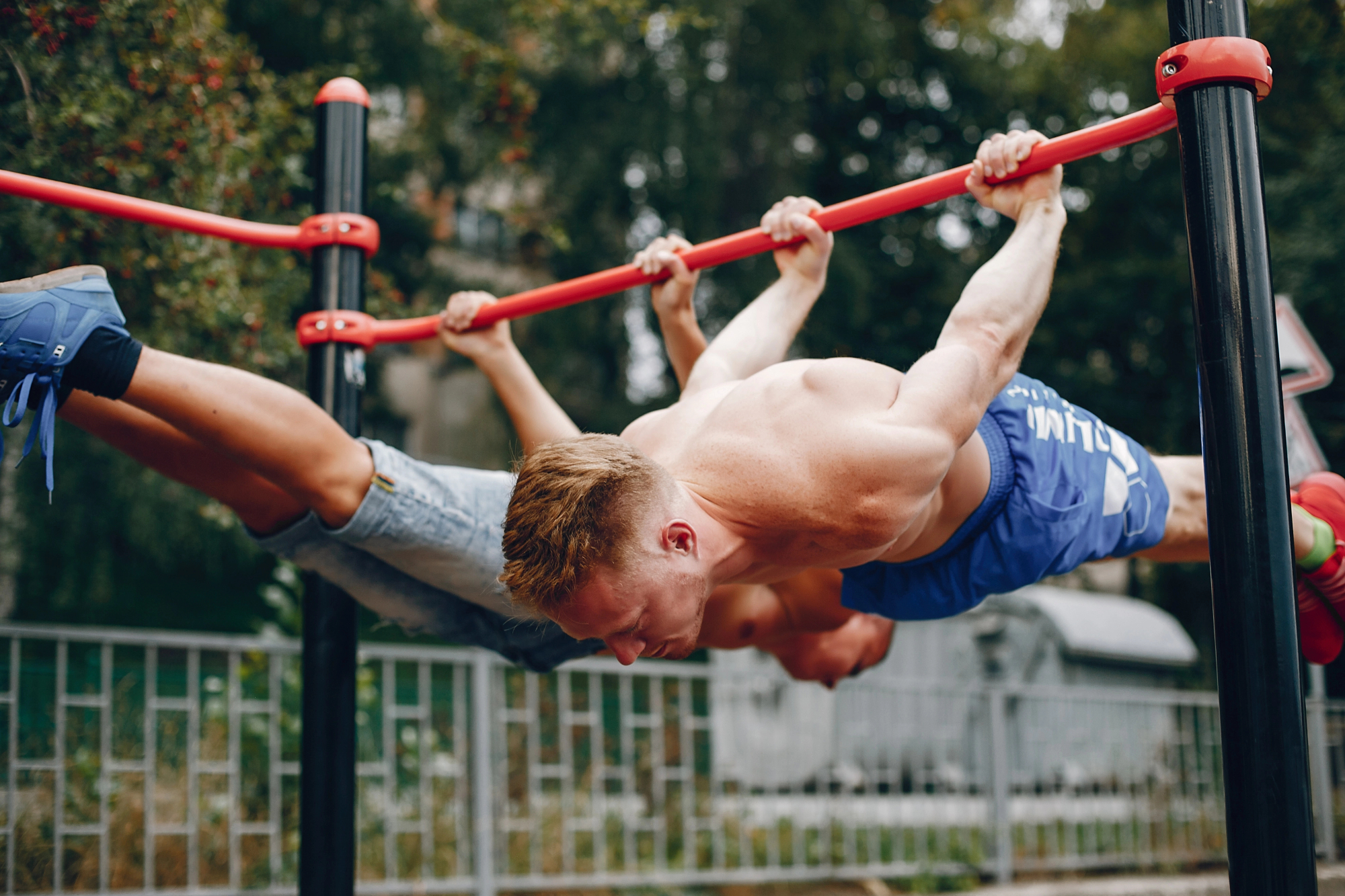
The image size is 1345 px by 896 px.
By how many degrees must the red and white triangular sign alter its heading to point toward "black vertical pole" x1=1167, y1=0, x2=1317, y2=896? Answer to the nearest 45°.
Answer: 0° — it already faces it

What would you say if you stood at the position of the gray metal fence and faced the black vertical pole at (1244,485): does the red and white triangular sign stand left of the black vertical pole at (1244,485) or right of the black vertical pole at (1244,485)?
left

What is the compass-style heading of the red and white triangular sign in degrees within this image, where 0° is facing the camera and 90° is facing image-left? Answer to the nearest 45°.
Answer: approximately 0°

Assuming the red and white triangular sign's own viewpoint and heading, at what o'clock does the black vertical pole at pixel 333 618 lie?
The black vertical pole is roughly at 1 o'clock from the red and white triangular sign.

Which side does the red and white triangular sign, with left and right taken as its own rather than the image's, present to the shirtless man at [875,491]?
front
